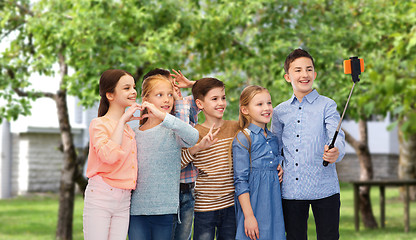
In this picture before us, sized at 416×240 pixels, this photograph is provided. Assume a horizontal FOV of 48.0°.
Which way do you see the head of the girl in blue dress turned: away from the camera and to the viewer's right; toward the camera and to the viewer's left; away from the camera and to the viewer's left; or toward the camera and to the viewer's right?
toward the camera and to the viewer's right

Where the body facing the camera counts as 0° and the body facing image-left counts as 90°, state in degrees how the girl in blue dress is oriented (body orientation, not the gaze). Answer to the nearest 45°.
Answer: approximately 315°

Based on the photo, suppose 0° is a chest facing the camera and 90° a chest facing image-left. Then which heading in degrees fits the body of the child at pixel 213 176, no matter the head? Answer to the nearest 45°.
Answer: approximately 315°

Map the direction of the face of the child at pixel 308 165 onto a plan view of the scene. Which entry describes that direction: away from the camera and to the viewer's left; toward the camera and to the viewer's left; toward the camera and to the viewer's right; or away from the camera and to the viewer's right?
toward the camera and to the viewer's right

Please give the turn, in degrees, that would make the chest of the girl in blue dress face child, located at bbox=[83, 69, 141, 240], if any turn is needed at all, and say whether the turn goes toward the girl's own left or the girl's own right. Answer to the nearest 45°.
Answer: approximately 135° to the girl's own right

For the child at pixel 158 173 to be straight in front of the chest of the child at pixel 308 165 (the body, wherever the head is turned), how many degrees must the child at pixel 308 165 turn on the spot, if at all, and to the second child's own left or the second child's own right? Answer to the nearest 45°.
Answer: approximately 90° to the second child's own right

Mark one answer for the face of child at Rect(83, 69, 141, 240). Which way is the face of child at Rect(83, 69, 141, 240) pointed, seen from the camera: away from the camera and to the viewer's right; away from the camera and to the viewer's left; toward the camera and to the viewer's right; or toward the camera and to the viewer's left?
toward the camera and to the viewer's right
